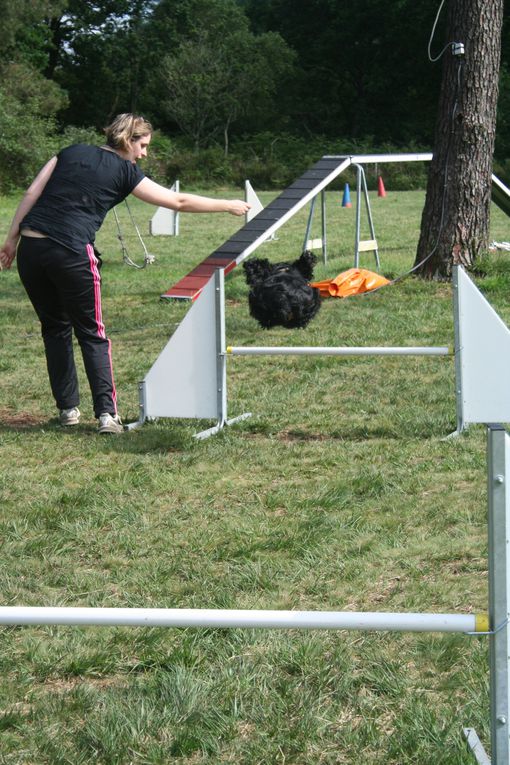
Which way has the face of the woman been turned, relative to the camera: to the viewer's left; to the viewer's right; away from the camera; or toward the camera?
to the viewer's right

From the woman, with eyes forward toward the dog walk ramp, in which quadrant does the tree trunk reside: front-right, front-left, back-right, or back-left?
front-right

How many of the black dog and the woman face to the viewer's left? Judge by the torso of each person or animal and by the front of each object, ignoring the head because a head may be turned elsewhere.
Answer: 0

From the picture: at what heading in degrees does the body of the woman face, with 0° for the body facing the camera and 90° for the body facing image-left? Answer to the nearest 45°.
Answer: approximately 225°

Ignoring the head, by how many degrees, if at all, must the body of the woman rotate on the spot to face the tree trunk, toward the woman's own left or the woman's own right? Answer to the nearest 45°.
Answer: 0° — they already face it

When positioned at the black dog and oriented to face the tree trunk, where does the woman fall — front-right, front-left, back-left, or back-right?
back-left

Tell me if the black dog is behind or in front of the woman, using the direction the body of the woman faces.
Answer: in front

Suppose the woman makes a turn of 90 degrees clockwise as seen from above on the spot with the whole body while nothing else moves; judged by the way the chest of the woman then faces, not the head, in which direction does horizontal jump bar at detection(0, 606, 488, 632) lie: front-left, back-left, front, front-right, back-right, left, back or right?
front-right
